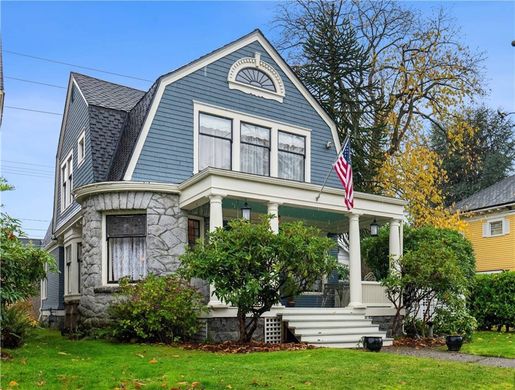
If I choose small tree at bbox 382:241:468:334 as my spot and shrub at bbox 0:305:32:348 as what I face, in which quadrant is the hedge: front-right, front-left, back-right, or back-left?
back-right

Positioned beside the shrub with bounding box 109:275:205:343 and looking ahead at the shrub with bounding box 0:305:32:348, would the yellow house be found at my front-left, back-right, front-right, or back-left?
back-right

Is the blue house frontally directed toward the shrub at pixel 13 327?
no

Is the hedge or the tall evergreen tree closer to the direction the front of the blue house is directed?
the hedge

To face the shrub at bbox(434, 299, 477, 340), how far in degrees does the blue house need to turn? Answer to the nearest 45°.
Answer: approximately 45° to its left

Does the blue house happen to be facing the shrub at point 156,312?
no

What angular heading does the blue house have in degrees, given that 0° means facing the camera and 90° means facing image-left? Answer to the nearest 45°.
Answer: approximately 315°

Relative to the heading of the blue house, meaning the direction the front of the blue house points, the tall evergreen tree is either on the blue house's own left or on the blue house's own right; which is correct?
on the blue house's own left

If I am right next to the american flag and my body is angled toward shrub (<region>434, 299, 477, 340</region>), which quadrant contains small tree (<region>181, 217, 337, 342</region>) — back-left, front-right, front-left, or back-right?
back-right

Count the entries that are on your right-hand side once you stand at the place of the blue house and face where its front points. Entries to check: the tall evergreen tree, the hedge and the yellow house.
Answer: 0

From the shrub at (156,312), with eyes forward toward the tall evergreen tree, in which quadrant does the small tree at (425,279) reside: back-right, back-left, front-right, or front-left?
front-right
